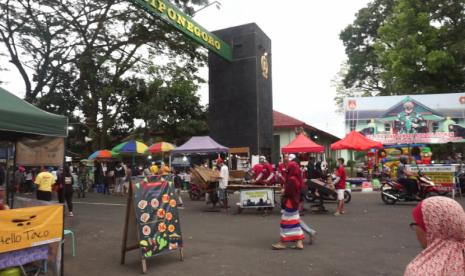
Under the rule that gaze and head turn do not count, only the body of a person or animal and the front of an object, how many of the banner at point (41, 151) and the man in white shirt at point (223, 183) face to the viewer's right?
0

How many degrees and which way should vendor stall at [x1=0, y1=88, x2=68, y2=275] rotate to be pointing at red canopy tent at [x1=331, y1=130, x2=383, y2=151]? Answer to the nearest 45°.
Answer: approximately 90° to its left

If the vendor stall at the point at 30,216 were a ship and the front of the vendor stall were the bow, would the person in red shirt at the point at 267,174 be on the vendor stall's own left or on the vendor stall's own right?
on the vendor stall's own left

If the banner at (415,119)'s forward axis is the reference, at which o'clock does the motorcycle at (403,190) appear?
The motorcycle is roughly at 12 o'clock from the banner.

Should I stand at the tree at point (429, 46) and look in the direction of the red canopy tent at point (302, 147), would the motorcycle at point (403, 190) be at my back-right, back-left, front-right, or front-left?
front-left

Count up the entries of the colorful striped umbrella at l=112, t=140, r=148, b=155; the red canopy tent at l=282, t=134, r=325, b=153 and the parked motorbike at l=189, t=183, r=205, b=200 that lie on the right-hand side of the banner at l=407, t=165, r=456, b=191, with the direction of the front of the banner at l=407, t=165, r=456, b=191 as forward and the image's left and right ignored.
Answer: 3

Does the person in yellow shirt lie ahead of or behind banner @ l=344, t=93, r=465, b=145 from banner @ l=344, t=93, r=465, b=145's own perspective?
ahead

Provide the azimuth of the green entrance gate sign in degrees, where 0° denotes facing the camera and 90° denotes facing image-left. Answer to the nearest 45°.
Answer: approximately 315°

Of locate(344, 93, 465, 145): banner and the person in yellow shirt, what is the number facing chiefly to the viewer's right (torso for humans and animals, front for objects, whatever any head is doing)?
0

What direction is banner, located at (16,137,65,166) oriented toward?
toward the camera
